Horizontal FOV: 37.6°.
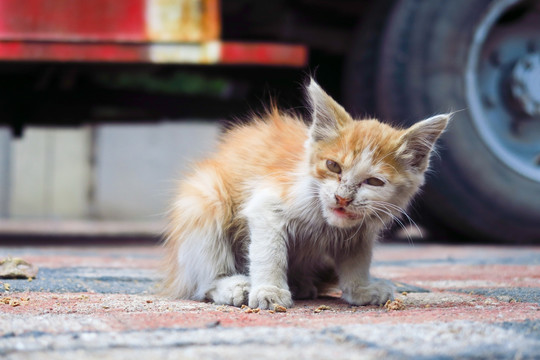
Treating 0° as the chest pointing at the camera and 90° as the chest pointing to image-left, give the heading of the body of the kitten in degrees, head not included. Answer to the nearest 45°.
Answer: approximately 315°

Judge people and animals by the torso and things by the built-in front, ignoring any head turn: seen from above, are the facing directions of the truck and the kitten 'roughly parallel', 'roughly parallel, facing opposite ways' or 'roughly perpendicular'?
roughly perpendicular

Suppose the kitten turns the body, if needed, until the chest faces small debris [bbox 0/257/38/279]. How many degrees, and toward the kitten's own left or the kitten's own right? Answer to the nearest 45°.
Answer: approximately 135° to the kitten's own right

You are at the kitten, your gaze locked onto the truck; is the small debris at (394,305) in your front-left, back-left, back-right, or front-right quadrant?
back-right

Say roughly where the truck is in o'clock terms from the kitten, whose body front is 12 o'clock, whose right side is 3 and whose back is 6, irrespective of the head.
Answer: The truck is roughly at 8 o'clock from the kitten.

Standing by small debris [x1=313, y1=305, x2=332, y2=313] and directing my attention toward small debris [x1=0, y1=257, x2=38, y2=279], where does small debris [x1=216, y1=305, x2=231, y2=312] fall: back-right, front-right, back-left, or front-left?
front-left
